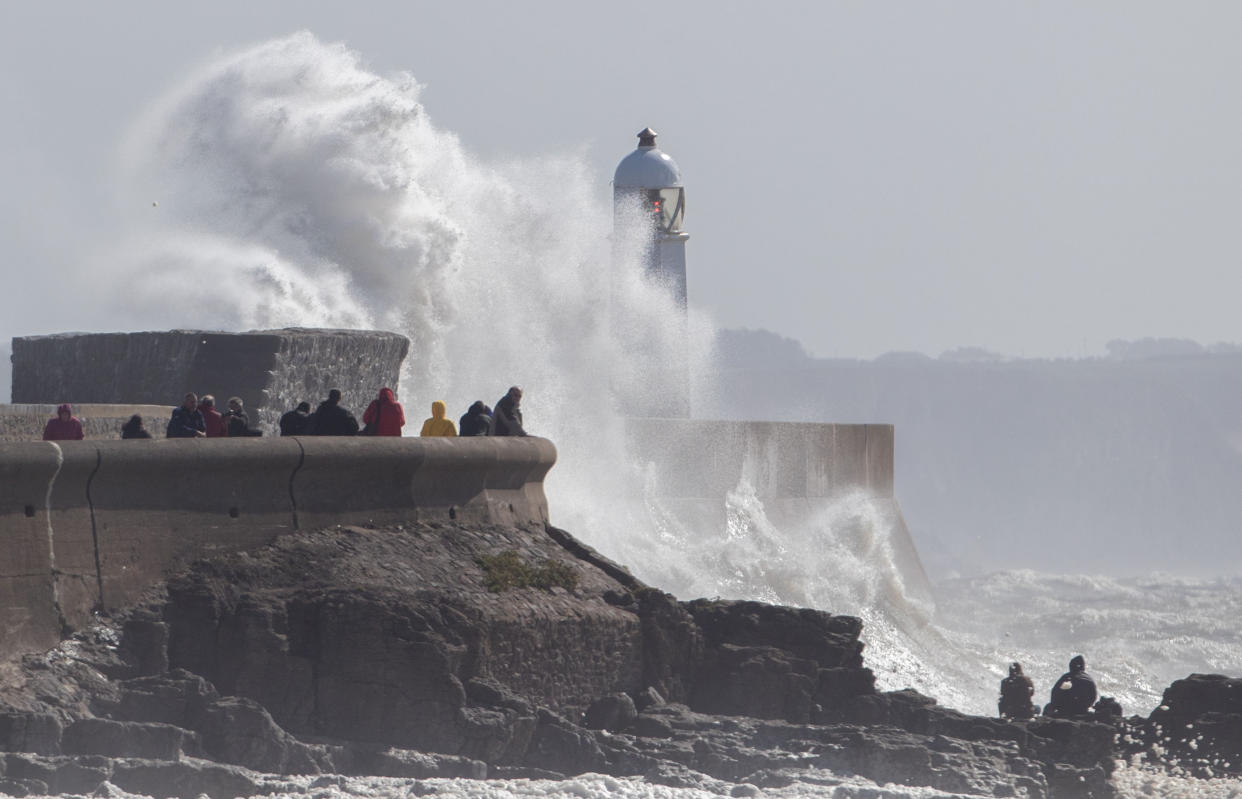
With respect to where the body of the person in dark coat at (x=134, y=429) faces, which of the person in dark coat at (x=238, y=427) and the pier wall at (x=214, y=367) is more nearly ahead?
the pier wall

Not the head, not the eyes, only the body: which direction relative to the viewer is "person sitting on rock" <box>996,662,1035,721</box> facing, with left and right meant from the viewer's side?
facing away from the viewer

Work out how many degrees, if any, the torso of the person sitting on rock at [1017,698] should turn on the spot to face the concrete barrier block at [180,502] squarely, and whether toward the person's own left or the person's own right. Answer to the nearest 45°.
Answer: approximately 135° to the person's own left

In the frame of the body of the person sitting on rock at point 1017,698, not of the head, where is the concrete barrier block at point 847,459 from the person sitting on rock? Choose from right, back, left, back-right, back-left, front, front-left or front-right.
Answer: front

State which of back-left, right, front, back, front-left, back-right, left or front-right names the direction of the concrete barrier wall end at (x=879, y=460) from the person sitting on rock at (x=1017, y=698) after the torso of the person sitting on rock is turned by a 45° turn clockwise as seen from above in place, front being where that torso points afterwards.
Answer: front-left

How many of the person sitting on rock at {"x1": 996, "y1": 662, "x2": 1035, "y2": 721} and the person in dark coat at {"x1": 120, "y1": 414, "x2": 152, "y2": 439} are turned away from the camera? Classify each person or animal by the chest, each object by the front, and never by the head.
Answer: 2

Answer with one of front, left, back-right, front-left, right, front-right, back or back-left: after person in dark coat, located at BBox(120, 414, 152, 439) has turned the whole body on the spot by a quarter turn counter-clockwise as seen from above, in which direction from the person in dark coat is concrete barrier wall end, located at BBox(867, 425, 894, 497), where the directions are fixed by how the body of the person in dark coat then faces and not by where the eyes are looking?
back-right

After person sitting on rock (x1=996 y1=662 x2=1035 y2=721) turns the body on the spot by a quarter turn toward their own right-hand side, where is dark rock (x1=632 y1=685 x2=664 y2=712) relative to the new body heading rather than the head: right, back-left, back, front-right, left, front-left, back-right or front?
back-right

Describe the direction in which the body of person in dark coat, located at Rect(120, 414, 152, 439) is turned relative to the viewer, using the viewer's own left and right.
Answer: facing away from the viewer

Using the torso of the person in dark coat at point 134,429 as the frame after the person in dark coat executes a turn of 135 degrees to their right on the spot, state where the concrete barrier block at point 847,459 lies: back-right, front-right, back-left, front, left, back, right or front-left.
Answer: left

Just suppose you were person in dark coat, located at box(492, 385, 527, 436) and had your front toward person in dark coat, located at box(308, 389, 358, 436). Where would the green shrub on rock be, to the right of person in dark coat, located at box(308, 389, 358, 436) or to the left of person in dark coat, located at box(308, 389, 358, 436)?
left

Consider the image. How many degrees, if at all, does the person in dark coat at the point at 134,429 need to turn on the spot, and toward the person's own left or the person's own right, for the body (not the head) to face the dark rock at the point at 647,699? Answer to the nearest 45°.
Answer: approximately 90° to the person's own right

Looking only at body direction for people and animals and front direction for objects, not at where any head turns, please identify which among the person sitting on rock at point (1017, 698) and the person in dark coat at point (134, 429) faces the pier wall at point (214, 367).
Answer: the person in dark coat

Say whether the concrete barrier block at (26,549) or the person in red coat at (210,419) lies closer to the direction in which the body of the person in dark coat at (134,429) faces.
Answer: the person in red coat

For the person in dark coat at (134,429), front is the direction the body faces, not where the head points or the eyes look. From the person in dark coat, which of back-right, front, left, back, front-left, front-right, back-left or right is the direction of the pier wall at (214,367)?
front
